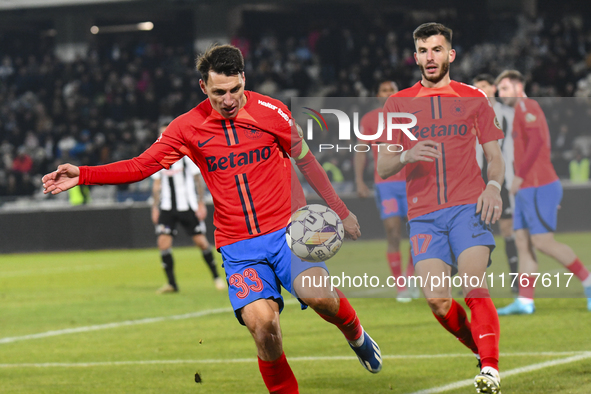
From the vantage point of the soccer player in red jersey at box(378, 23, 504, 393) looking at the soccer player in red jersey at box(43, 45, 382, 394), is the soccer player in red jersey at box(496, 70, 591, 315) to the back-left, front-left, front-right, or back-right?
back-right

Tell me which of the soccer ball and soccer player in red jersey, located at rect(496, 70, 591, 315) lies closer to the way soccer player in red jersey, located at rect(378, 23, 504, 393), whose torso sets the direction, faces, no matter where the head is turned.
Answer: the soccer ball

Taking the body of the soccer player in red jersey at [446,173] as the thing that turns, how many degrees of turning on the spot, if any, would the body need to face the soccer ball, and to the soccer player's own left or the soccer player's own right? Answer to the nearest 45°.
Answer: approximately 45° to the soccer player's own right

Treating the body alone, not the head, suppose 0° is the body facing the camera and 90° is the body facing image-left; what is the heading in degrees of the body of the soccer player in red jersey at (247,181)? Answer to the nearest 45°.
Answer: approximately 0°

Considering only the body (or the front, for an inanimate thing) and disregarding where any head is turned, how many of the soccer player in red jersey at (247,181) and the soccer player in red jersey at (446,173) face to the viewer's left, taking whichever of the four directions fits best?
0

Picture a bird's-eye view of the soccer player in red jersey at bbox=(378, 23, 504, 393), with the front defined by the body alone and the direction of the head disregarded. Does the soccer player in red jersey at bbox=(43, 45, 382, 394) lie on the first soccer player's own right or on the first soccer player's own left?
on the first soccer player's own right

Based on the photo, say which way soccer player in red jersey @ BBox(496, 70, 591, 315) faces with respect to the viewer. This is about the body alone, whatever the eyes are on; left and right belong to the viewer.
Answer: facing to the left of the viewer

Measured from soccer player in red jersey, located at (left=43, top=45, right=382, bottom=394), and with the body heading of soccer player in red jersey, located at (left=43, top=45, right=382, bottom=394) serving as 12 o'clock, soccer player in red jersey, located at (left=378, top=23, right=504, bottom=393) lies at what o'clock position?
soccer player in red jersey, located at (left=378, top=23, right=504, bottom=393) is roughly at 9 o'clock from soccer player in red jersey, located at (left=43, top=45, right=382, bottom=394).
